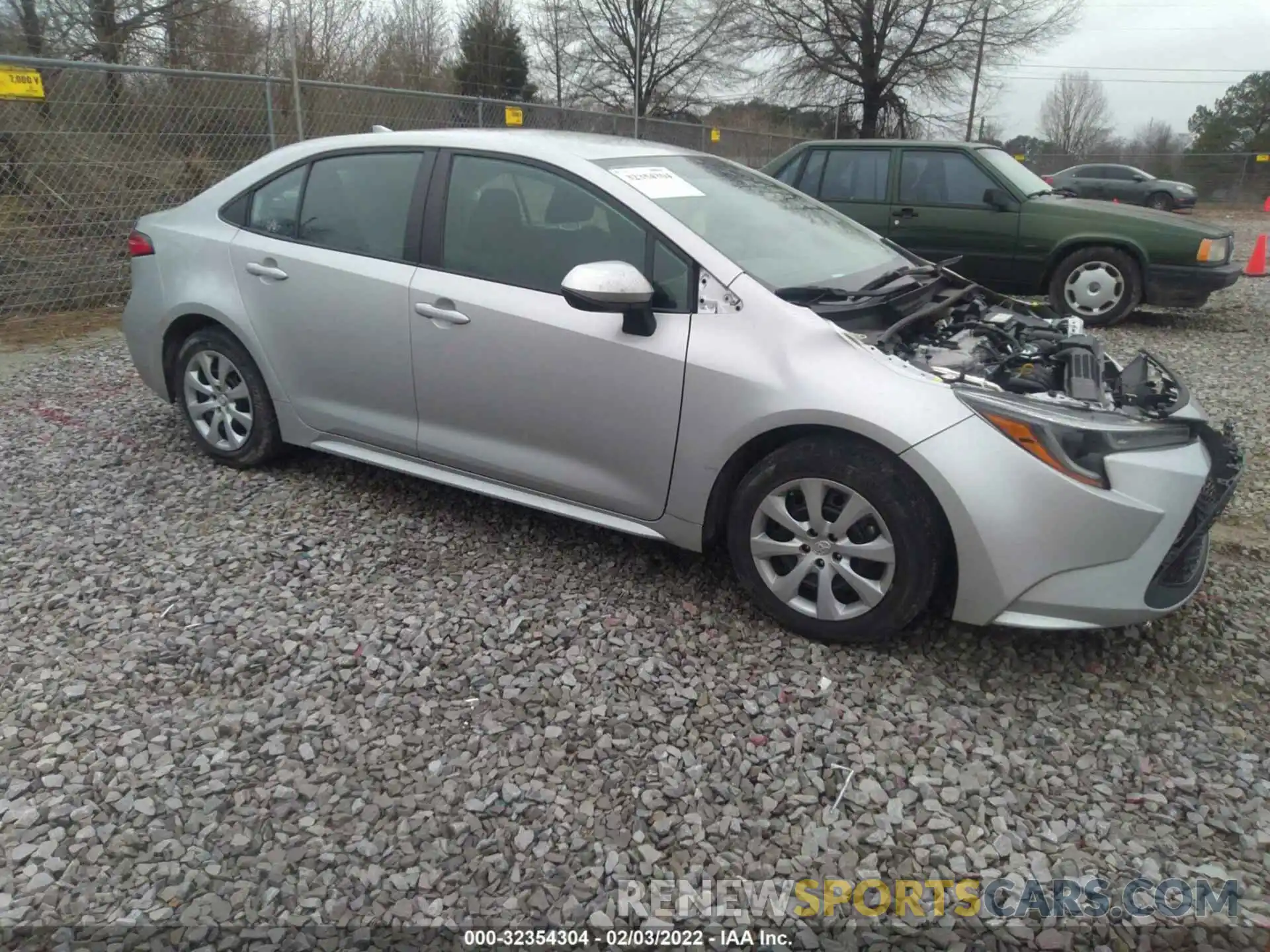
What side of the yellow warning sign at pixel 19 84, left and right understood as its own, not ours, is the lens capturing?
front

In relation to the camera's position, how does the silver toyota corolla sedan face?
facing the viewer and to the right of the viewer

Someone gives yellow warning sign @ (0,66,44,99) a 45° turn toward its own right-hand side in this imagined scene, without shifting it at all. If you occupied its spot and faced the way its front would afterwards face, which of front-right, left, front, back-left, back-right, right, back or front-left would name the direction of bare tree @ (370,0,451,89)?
back

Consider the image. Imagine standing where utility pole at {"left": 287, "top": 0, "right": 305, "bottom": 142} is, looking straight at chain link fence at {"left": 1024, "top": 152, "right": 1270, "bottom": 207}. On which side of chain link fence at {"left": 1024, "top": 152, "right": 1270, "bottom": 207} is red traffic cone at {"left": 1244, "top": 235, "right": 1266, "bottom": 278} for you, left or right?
right

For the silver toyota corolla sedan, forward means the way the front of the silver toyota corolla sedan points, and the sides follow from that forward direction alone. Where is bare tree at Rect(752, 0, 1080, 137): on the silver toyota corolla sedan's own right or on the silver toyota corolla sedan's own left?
on the silver toyota corolla sedan's own left

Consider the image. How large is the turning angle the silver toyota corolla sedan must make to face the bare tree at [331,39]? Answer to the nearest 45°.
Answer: approximately 180°

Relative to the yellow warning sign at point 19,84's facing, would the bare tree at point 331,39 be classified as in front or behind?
behind

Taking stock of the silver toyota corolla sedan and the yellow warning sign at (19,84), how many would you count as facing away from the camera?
0

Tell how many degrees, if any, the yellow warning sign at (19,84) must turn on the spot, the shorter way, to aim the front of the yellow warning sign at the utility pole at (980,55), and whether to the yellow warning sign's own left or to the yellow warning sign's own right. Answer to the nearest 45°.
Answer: approximately 135° to the yellow warning sign's own left

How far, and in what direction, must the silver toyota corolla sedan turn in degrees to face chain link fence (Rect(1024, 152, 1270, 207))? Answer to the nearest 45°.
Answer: approximately 90° to its left
